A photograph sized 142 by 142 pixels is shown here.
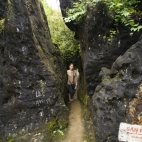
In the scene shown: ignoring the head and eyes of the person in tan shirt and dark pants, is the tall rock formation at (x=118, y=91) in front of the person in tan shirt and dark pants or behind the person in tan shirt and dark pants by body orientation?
in front

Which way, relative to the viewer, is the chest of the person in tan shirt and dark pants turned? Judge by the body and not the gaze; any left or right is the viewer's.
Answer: facing the viewer

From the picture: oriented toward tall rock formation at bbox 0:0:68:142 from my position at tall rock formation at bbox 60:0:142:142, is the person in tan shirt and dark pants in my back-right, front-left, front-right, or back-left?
front-right

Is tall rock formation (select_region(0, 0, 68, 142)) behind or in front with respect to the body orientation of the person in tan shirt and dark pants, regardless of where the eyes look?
in front
